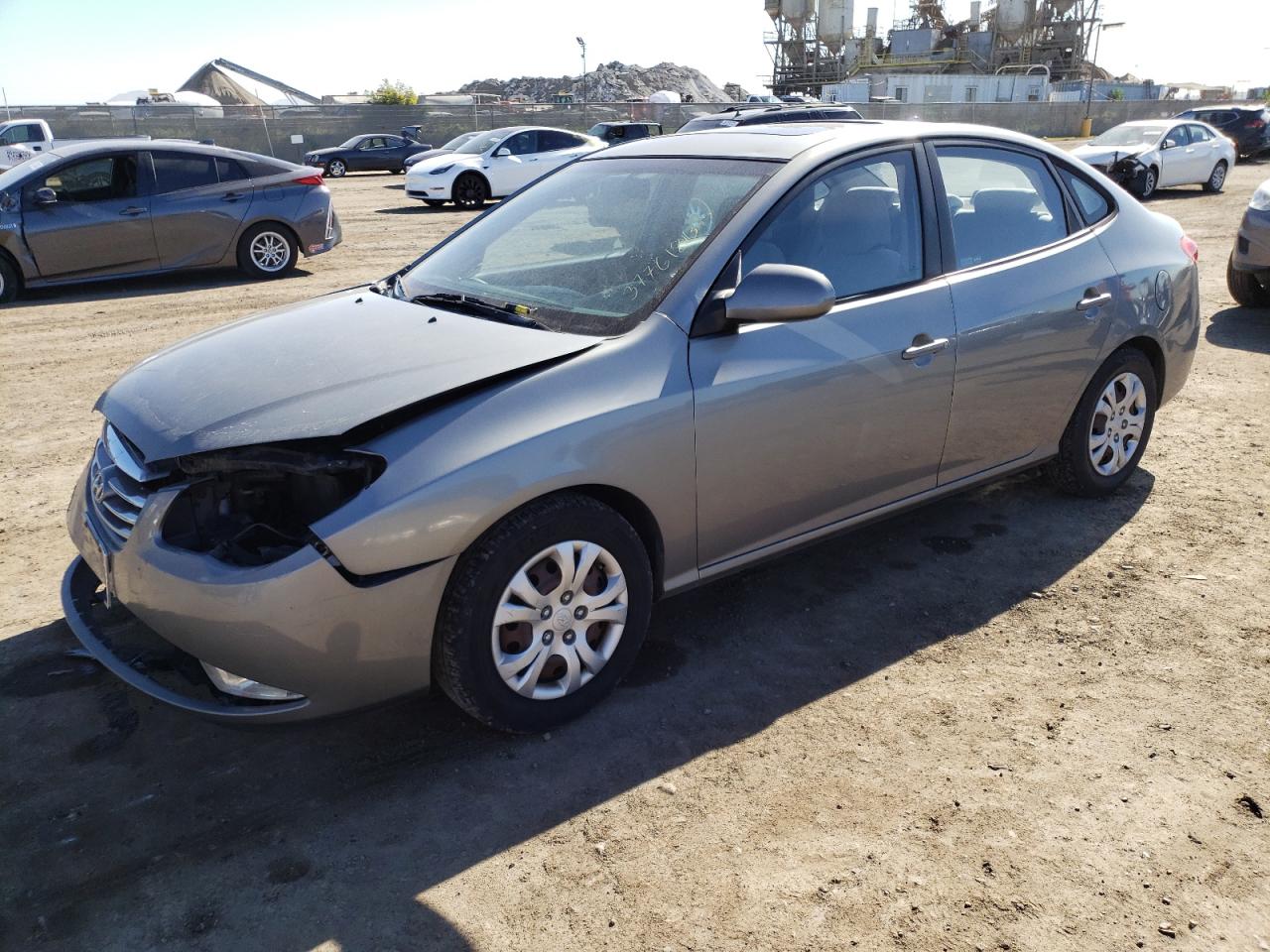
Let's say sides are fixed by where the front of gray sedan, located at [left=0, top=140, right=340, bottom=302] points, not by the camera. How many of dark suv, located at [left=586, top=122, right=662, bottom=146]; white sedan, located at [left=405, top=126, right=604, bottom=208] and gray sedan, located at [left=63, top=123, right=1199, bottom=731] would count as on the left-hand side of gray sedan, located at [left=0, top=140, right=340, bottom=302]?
1

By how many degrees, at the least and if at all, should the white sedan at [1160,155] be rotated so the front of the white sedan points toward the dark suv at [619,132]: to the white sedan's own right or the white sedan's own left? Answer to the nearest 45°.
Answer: approximately 45° to the white sedan's own right

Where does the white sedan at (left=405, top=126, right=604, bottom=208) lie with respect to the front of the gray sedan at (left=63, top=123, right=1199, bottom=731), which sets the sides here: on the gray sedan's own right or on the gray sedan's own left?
on the gray sedan's own right

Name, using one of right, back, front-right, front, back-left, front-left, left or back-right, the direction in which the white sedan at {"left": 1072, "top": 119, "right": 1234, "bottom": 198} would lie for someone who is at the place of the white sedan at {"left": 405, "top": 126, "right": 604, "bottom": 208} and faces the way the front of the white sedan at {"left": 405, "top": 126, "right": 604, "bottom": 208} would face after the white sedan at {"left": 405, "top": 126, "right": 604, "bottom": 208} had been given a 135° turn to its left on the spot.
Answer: front

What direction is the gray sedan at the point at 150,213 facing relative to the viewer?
to the viewer's left

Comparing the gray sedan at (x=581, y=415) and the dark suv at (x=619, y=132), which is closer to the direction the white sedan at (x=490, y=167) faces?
the gray sedan

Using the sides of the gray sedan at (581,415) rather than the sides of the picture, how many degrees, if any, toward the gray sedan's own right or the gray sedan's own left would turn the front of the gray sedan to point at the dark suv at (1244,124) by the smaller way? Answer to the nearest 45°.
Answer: approximately 180°

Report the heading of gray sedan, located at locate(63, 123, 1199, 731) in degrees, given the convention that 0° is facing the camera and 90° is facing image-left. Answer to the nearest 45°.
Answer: approximately 45°

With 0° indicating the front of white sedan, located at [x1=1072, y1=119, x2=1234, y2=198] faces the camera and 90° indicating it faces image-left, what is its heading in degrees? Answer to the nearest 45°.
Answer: approximately 45°

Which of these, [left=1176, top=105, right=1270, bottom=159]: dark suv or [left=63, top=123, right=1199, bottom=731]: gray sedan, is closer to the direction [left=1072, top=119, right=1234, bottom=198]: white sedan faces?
the gray sedan

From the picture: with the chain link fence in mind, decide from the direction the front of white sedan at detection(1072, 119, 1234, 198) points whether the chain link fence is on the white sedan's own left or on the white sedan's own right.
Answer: on the white sedan's own right
